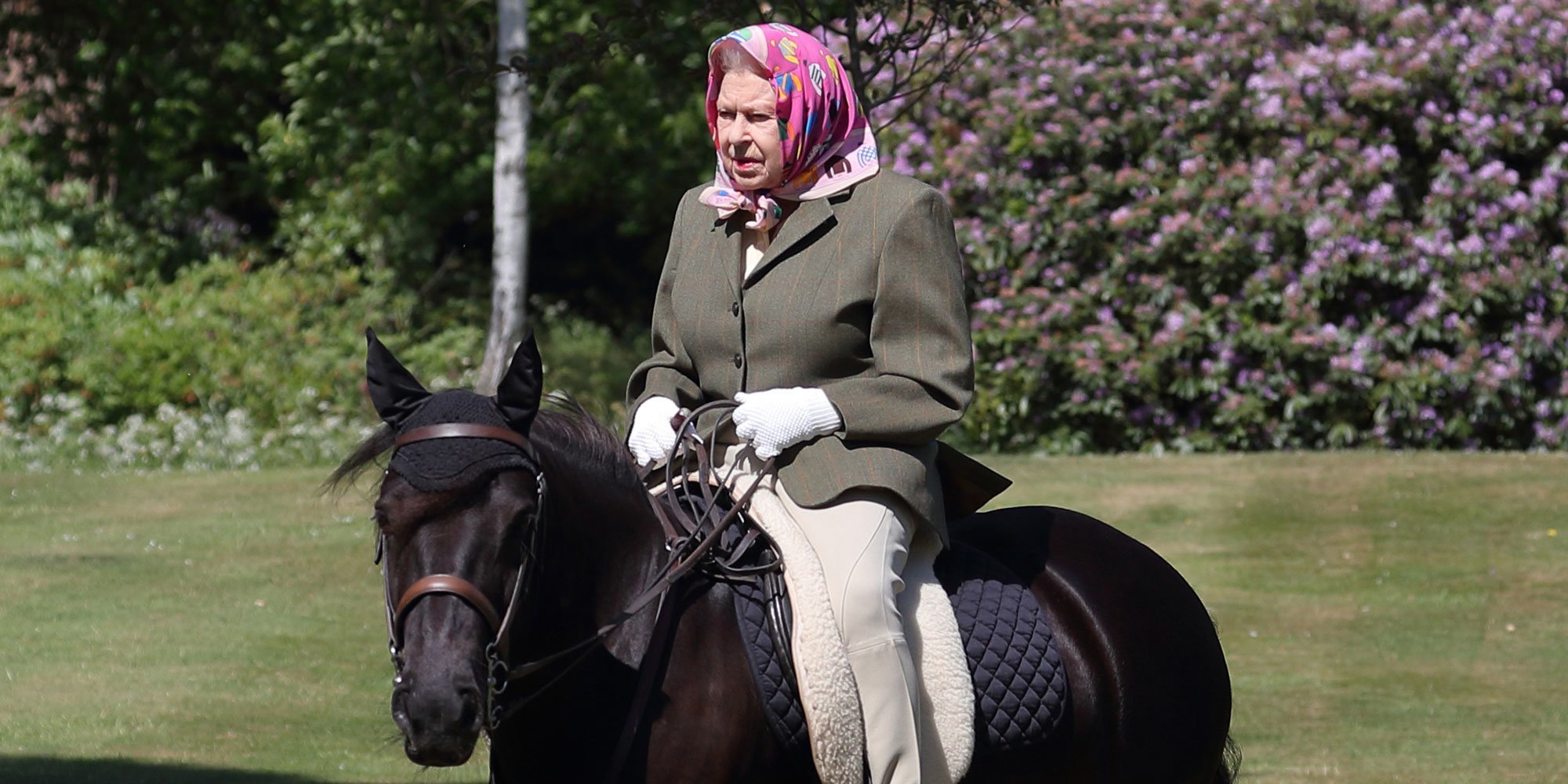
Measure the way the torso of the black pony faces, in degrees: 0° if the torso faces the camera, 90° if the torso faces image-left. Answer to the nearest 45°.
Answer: approximately 45°

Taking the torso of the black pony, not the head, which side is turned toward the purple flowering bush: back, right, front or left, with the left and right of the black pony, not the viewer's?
back

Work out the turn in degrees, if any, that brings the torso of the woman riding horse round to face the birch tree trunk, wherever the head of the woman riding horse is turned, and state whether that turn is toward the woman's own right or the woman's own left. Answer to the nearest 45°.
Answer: approximately 135° to the woman's own right
